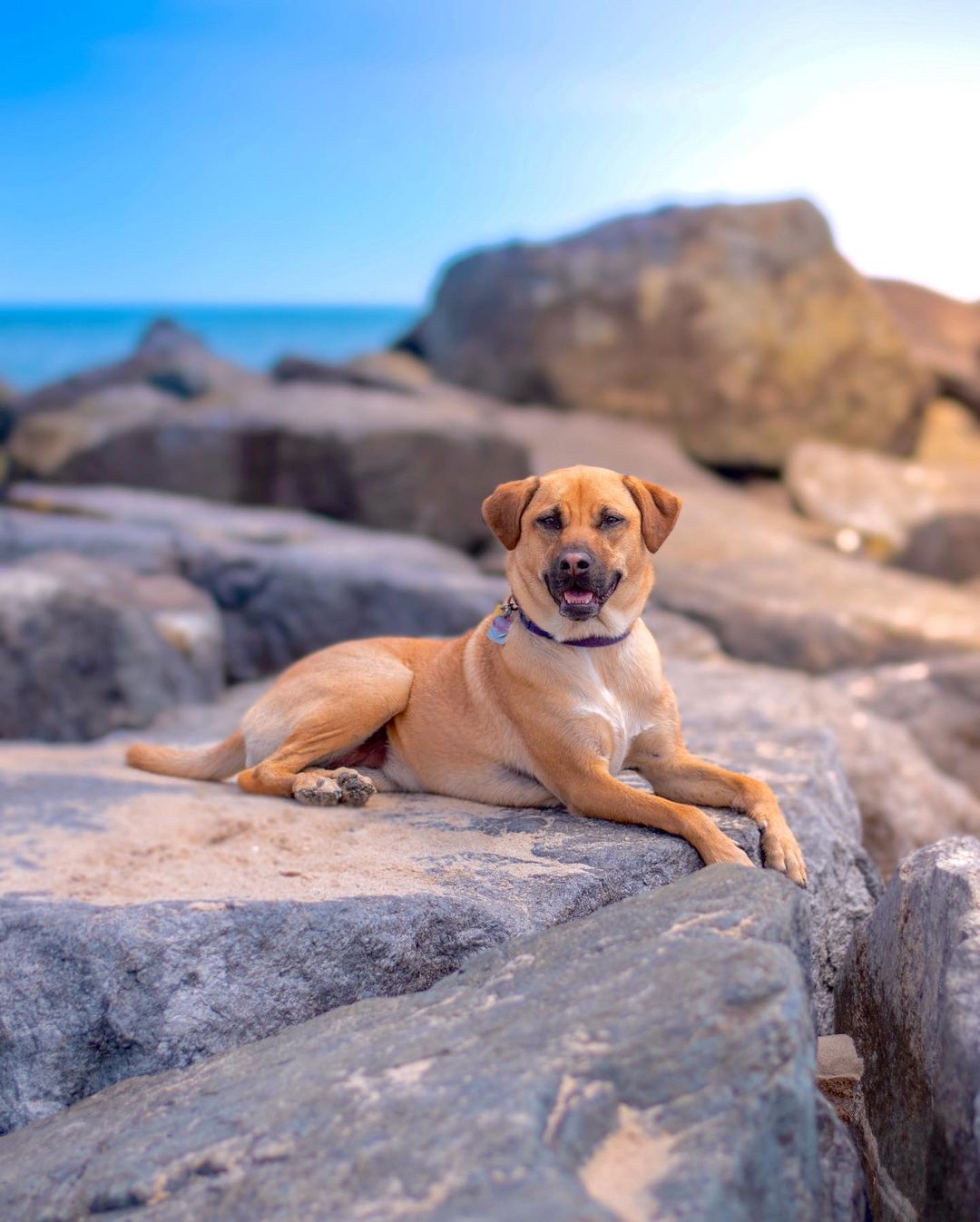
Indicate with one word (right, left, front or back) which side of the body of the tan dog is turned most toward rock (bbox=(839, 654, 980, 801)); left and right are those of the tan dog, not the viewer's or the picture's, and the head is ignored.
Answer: left

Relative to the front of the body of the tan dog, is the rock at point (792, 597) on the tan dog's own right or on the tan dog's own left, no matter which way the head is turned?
on the tan dog's own left

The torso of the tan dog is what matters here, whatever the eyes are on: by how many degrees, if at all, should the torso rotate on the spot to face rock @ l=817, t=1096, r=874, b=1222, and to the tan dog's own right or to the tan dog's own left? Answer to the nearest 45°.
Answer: approximately 45° to the tan dog's own right

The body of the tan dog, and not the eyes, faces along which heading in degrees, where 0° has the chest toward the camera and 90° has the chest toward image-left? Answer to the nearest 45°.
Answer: approximately 315°

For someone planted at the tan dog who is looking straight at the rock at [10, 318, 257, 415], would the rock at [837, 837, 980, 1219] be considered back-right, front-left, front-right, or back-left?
back-right

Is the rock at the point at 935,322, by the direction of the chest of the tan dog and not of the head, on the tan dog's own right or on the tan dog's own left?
on the tan dog's own left

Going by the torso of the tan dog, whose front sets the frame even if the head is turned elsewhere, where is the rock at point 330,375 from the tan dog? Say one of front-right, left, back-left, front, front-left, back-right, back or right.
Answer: back-left

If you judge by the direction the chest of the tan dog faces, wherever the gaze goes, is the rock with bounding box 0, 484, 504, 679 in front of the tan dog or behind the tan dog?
behind

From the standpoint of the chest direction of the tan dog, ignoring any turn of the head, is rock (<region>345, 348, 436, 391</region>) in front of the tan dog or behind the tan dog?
behind
